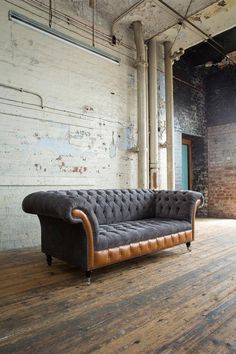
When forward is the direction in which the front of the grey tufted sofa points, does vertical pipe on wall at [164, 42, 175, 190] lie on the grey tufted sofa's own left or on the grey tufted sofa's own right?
on the grey tufted sofa's own left

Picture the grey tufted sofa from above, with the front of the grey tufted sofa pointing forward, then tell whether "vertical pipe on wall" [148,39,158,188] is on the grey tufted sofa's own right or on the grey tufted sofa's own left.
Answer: on the grey tufted sofa's own left

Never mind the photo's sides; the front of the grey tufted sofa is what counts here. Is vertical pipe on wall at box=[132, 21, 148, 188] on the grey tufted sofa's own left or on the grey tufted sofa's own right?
on the grey tufted sofa's own left

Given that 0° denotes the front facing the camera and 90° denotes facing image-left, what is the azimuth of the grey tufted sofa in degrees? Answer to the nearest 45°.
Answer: approximately 315°
